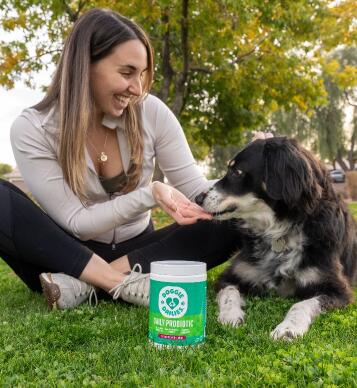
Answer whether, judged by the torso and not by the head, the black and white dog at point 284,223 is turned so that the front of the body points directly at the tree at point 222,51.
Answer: no

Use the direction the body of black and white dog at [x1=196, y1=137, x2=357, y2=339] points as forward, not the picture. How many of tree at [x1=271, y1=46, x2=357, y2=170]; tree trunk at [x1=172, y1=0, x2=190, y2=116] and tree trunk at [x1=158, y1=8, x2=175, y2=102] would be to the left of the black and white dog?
0

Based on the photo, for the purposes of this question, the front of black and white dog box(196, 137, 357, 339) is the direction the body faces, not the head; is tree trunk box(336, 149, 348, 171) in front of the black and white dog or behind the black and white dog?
behind

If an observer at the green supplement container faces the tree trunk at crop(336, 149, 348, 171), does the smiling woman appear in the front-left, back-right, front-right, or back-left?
front-left

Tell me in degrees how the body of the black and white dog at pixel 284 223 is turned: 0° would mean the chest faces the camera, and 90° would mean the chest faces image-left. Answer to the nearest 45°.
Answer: approximately 45°

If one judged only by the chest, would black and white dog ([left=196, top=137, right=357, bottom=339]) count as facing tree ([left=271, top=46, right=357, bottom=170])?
no

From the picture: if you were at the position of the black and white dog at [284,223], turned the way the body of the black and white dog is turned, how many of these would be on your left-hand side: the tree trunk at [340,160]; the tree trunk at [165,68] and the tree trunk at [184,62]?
0

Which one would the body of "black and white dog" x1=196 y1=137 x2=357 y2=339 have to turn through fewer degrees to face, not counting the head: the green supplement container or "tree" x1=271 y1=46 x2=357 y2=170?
the green supplement container

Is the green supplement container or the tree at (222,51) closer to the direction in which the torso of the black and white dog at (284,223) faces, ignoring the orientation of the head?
the green supplement container

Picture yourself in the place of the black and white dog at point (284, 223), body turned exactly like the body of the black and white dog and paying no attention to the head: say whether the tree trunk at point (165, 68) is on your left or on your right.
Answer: on your right

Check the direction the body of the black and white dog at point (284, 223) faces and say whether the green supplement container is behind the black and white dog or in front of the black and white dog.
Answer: in front

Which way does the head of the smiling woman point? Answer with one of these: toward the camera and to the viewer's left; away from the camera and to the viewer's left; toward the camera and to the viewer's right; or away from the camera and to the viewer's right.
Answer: toward the camera and to the viewer's right

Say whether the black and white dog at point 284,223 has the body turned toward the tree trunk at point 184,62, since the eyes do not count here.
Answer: no
